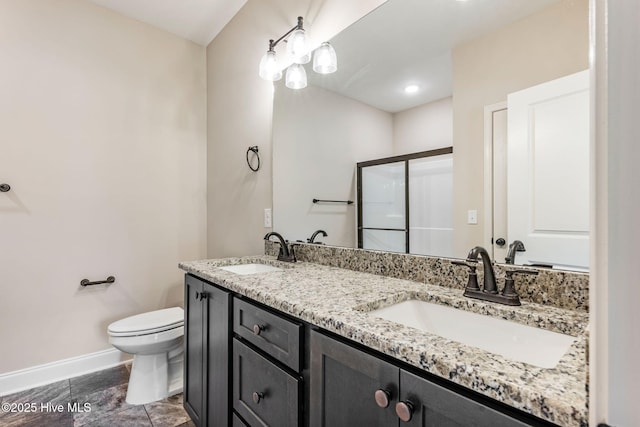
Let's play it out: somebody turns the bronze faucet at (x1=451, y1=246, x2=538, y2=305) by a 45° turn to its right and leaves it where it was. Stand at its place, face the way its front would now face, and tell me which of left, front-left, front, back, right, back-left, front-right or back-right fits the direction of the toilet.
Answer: front

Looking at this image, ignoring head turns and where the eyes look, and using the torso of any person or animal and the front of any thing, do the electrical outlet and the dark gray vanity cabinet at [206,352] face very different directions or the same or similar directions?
same or similar directions

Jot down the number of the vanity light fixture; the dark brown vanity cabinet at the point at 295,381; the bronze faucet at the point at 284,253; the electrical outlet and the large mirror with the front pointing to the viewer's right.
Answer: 0

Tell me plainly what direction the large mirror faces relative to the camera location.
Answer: facing the viewer and to the left of the viewer

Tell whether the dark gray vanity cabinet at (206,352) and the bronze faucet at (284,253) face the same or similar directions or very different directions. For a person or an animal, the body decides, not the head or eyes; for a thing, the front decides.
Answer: same or similar directions

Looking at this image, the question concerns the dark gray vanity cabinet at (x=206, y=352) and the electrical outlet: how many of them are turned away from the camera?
0

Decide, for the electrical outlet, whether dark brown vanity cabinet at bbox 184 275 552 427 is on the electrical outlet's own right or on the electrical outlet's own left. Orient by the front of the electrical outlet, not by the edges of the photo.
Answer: on the electrical outlet's own left

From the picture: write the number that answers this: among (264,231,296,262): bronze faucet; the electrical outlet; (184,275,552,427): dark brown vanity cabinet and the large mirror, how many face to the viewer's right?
0

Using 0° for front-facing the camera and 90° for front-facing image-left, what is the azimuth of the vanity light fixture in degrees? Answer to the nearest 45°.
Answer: approximately 45°

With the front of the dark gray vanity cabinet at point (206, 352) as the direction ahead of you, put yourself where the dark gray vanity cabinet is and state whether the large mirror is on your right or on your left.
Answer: on your left

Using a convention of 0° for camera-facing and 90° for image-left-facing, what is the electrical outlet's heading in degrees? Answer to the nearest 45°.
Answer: approximately 45°

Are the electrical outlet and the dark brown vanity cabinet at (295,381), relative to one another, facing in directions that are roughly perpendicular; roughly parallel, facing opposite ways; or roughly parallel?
roughly parallel

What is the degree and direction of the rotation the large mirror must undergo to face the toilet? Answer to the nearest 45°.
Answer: approximately 45° to its right
